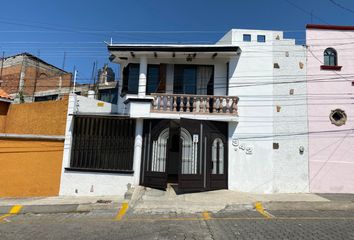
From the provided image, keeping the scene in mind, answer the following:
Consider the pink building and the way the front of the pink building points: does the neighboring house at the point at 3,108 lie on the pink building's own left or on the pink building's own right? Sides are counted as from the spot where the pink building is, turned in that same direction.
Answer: on the pink building's own right

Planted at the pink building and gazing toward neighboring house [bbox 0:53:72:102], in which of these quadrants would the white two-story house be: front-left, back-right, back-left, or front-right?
front-left

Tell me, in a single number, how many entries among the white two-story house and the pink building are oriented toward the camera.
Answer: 2

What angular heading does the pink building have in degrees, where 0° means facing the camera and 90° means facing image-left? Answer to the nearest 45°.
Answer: approximately 0°

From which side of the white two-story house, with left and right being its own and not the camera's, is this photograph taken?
front

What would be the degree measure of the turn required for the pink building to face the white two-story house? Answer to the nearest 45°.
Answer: approximately 45° to its right

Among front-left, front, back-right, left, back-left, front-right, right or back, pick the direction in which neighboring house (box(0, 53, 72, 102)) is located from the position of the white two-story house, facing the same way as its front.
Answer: back-right

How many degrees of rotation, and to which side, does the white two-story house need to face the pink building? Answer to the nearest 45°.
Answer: approximately 90° to its left

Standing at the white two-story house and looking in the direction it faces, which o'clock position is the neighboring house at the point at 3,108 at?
The neighboring house is roughly at 3 o'clock from the white two-story house.

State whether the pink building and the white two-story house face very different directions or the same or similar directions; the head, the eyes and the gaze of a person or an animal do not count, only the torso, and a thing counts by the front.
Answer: same or similar directions

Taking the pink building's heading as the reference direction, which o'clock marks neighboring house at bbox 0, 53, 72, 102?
The neighboring house is roughly at 3 o'clock from the pink building.
